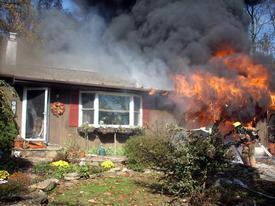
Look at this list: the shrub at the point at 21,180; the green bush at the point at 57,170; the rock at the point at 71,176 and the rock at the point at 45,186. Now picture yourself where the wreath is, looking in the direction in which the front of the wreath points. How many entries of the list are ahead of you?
4

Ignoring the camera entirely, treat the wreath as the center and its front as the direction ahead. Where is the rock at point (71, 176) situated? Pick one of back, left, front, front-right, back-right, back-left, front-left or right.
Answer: front

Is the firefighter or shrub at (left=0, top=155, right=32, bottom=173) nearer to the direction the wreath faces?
the shrub

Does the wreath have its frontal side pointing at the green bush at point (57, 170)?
yes

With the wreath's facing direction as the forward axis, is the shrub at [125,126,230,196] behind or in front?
in front

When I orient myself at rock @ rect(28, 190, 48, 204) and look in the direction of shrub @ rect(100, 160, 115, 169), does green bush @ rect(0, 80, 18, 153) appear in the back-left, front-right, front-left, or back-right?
front-left

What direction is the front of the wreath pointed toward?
toward the camera

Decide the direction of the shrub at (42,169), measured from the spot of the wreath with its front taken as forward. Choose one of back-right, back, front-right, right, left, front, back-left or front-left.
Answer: front

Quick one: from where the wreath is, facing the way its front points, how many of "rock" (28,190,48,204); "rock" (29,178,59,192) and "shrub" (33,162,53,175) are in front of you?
3

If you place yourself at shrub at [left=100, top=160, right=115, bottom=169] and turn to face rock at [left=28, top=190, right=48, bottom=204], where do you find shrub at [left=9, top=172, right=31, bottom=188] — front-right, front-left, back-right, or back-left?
front-right

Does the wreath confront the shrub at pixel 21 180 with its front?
yes

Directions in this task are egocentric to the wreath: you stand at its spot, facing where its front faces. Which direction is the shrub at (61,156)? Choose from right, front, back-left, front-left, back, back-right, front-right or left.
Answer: front

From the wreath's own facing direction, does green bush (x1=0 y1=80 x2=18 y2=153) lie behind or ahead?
ahead

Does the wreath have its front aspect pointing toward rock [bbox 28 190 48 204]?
yes

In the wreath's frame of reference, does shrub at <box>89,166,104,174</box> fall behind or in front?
in front
